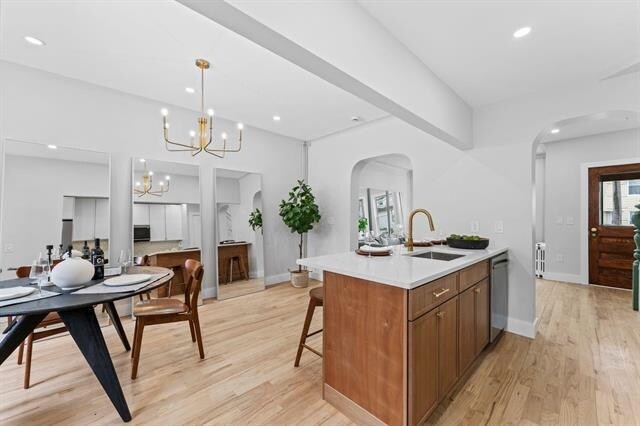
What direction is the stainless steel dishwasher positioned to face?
to the viewer's right

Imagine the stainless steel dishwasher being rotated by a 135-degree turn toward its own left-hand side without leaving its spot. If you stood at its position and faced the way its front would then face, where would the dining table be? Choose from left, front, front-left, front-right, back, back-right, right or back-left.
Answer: left

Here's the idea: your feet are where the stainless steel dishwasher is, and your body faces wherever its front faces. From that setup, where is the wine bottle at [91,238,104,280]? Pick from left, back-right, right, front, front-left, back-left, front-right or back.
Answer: back-right

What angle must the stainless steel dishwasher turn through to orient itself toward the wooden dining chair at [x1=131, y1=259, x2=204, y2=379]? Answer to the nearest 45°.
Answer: approximately 135° to its right

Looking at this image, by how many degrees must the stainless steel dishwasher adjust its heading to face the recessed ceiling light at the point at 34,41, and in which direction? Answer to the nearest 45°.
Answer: approximately 135° to its right

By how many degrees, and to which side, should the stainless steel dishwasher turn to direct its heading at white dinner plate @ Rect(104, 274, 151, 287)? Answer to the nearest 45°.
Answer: approximately 135° to its right

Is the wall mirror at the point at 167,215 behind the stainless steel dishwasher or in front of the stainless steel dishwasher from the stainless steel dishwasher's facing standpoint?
behind

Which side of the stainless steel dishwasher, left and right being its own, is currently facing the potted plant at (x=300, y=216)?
back

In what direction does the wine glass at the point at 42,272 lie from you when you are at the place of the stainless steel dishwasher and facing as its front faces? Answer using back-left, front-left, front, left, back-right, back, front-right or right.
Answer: back-right

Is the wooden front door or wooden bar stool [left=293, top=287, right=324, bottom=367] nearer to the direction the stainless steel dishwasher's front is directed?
the wooden front door

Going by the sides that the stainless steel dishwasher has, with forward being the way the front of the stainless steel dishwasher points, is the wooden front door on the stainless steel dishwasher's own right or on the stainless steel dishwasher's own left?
on the stainless steel dishwasher's own left
